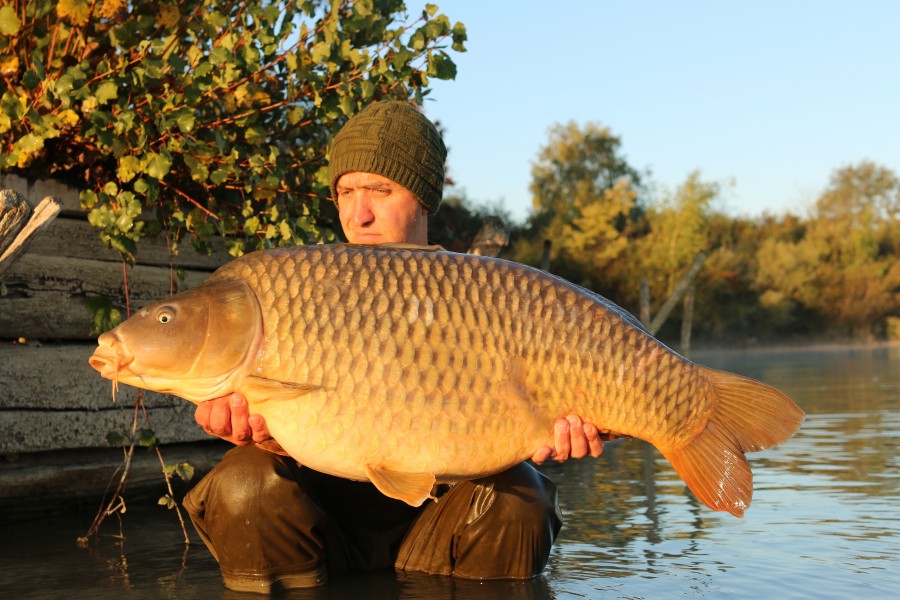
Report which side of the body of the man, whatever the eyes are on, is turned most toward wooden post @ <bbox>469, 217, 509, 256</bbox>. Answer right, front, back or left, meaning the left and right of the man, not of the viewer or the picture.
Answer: back

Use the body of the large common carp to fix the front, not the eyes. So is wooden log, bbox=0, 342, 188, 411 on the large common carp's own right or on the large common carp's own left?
on the large common carp's own right

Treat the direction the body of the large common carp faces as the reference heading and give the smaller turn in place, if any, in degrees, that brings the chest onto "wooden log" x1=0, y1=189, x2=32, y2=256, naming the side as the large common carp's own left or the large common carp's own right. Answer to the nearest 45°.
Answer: approximately 45° to the large common carp's own right

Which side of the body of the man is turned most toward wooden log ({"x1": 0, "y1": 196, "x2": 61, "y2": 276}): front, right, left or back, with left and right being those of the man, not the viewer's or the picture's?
right

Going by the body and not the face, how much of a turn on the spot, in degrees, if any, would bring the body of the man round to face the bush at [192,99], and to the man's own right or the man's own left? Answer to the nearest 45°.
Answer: approximately 135° to the man's own right

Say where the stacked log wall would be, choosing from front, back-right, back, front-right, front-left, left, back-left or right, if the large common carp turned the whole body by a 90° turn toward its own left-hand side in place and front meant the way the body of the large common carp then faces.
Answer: back-right

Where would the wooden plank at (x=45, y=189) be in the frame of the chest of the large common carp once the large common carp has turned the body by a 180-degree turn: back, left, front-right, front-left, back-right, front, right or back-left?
back-left

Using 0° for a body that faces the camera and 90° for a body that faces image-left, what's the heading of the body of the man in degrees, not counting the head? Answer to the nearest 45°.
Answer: approximately 0°

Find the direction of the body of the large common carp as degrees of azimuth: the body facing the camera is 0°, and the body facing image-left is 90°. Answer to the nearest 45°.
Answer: approximately 90°

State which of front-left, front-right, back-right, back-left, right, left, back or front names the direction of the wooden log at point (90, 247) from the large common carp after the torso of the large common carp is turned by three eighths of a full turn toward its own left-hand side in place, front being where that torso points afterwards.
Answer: back

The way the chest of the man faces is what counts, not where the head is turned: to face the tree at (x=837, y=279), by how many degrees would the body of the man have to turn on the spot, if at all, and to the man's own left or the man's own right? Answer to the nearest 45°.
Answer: approximately 135° to the man's own left

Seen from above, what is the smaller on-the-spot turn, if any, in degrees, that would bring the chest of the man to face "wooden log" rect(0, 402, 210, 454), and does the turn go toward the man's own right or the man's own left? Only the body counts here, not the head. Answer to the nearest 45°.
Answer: approximately 135° to the man's own right
